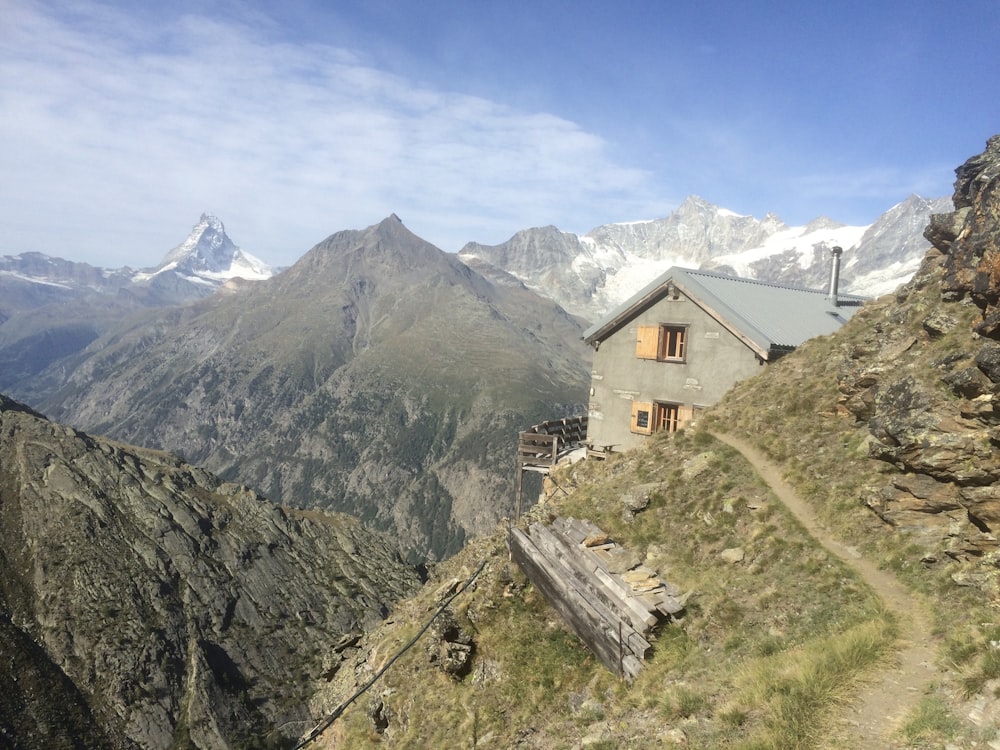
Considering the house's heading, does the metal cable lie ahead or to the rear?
ahead

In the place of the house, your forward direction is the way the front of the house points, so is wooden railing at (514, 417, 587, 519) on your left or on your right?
on your right

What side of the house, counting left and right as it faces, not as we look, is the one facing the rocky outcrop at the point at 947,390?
left

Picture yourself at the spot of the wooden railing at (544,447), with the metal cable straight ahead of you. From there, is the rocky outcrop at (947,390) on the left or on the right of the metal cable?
left

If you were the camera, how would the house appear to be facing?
facing the viewer and to the left of the viewer
